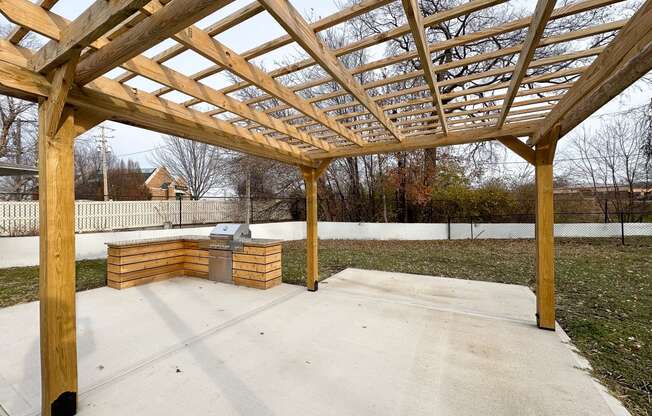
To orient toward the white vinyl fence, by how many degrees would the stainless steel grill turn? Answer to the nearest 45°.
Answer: approximately 90° to its right

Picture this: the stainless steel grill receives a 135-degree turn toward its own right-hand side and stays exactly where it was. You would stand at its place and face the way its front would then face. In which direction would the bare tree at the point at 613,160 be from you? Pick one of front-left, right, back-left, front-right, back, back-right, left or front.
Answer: right

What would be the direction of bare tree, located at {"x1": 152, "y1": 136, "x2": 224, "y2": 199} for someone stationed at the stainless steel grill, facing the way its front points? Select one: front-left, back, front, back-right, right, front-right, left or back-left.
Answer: back-right

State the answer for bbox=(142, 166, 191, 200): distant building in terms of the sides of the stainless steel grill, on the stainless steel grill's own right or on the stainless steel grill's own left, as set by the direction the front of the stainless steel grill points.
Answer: on the stainless steel grill's own right

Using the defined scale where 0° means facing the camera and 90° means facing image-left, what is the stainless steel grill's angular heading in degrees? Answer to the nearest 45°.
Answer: approximately 45°
